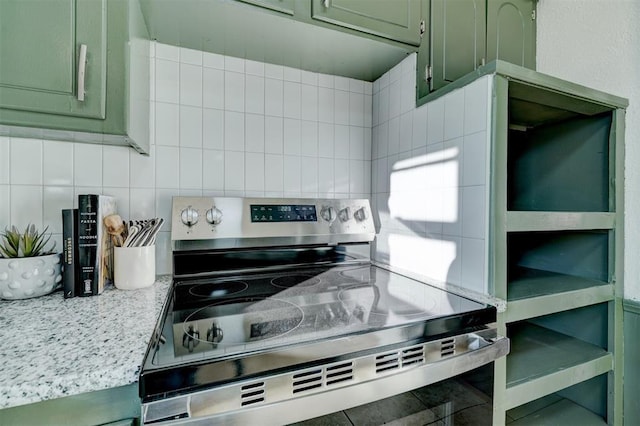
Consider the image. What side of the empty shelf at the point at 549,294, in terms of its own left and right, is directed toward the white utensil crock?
right

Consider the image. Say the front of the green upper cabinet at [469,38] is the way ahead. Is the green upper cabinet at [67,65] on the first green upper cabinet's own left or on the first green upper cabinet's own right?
on the first green upper cabinet's own right

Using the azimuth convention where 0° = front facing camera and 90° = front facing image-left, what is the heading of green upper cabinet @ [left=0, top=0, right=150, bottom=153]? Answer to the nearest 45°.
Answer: approximately 0°

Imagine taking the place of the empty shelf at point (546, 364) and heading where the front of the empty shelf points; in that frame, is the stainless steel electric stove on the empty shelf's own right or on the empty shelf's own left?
on the empty shelf's own right

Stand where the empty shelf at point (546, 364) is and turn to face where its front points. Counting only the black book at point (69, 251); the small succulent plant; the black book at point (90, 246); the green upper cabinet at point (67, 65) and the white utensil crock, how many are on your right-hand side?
5
